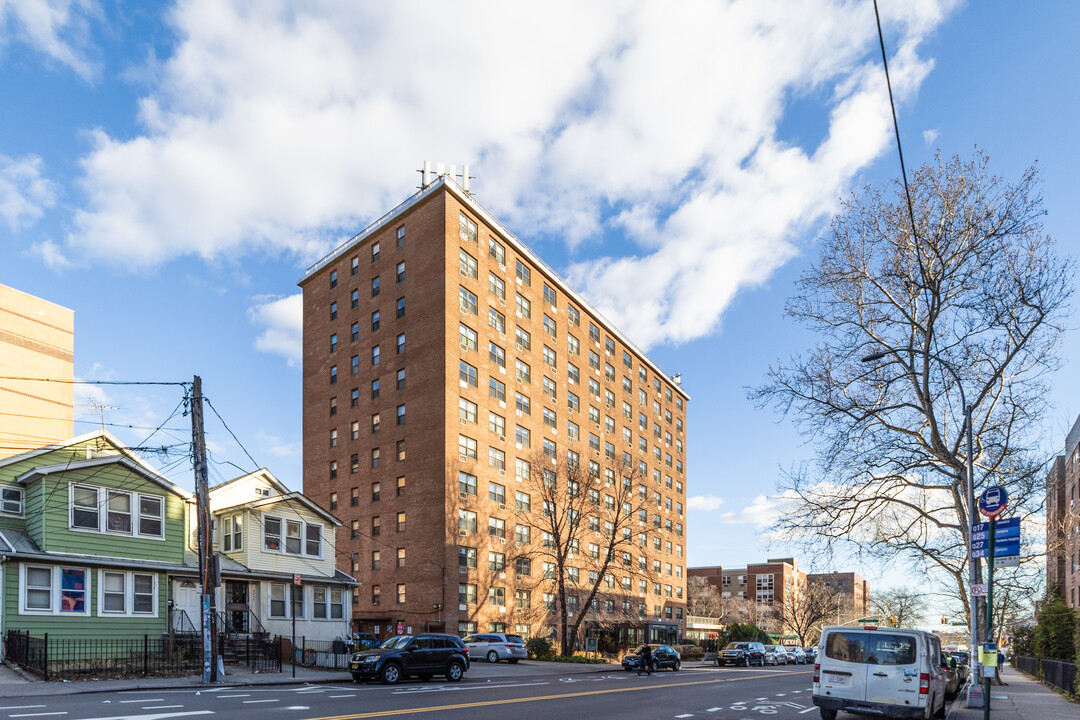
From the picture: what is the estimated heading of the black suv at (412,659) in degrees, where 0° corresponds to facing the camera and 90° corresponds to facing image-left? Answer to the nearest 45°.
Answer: approximately 45°

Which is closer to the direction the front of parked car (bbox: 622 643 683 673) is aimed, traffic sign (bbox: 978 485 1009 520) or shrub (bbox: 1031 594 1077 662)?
the traffic sign

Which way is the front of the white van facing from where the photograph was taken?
facing away from the viewer

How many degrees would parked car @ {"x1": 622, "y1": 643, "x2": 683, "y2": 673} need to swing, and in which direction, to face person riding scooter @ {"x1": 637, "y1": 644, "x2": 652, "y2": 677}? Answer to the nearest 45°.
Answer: approximately 45° to its left

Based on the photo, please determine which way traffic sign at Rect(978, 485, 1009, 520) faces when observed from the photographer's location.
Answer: facing the viewer

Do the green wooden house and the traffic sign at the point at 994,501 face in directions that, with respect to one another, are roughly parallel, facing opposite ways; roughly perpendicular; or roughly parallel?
roughly perpendicular

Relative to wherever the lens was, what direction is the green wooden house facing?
facing the viewer and to the right of the viewer

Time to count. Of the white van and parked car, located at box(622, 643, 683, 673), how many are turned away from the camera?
1
